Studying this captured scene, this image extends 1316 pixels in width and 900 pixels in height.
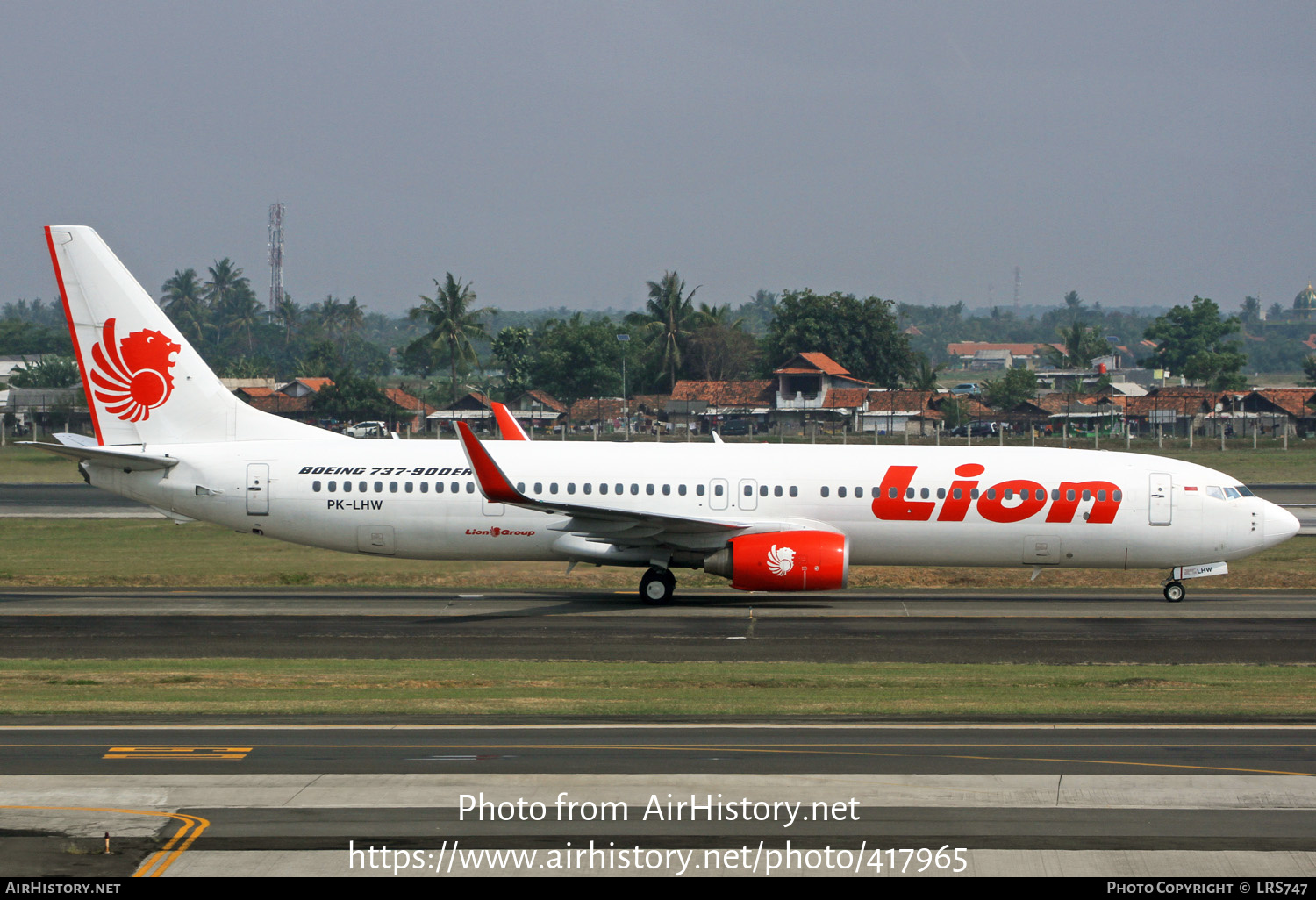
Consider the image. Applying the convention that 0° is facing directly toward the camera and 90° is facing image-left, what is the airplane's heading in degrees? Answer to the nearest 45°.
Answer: approximately 270°
